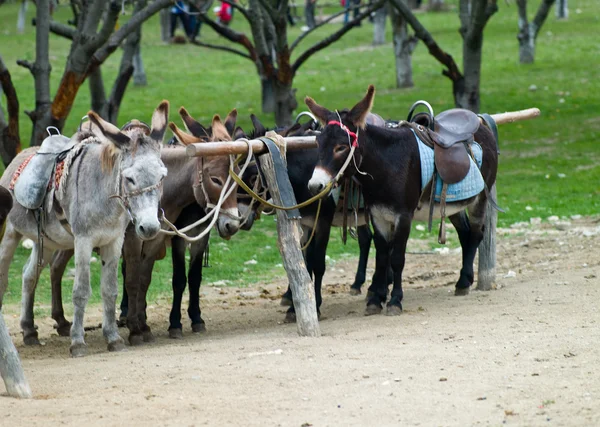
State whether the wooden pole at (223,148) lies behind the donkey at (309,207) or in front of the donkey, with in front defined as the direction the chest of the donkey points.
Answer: in front

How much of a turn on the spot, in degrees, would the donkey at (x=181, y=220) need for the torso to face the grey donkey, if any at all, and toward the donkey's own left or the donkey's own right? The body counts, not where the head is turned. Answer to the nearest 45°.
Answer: approximately 90° to the donkey's own right

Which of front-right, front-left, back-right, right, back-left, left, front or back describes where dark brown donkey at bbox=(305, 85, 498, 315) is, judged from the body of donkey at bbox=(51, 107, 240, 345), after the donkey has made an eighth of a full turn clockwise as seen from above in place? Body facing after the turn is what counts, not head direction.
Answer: left

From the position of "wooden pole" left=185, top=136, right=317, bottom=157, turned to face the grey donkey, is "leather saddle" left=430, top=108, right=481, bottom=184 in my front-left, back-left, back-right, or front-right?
back-right

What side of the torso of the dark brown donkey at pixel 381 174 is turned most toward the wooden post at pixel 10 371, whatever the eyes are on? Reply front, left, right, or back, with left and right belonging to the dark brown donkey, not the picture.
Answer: front

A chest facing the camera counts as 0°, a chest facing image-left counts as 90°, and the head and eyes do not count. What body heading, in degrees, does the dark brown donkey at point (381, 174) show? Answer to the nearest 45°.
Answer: approximately 45°

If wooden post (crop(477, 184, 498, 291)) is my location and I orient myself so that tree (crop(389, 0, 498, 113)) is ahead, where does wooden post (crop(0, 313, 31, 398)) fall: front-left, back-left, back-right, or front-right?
back-left

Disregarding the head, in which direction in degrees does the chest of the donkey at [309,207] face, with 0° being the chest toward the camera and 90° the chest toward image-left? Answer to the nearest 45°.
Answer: approximately 45°

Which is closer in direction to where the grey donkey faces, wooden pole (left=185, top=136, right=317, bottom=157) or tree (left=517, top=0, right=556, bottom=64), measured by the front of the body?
the wooden pole

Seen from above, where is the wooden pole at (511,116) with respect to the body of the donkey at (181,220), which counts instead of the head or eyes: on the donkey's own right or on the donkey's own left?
on the donkey's own left

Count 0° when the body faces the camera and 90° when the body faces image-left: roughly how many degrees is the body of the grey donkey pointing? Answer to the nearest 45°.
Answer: approximately 315°

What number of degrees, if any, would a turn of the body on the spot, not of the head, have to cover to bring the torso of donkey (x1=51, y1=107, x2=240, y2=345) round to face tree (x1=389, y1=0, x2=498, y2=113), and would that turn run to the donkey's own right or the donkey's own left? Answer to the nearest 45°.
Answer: approximately 90° to the donkey's own left
